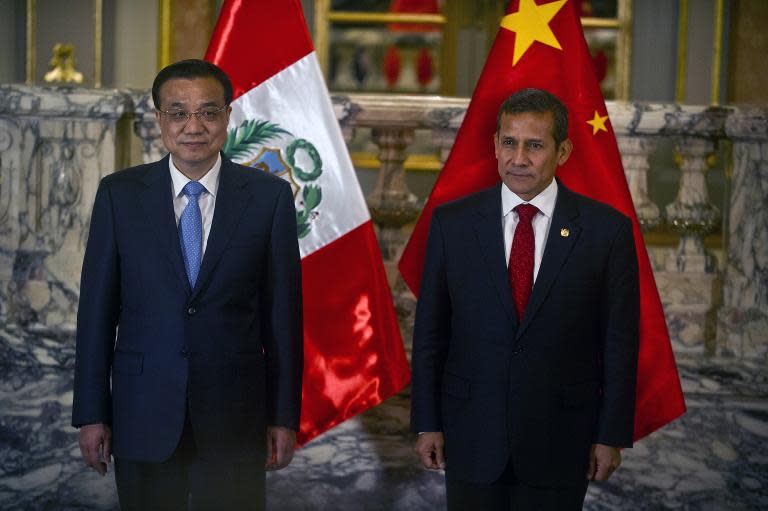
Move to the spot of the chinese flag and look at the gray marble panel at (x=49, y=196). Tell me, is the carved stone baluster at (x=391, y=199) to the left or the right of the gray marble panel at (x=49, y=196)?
right

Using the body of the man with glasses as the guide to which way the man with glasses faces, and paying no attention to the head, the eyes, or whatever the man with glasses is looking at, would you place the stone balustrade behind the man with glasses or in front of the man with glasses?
behind

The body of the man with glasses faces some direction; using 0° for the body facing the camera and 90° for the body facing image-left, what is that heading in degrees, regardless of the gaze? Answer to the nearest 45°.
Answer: approximately 0°

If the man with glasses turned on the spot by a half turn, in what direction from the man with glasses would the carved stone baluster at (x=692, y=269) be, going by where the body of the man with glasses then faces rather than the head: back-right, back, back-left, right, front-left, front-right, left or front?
front-right

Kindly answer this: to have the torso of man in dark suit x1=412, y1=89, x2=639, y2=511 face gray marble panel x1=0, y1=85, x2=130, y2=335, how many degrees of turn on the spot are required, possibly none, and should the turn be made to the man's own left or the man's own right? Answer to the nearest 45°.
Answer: approximately 135° to the man's own right

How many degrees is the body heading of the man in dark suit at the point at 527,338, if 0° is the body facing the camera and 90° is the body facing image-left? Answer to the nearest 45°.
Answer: approximately 0°

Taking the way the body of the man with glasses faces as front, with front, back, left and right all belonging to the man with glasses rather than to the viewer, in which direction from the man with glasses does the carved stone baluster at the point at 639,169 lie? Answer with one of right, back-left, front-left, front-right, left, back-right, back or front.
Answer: back-left

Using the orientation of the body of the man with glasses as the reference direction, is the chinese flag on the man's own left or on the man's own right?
on the man's own left

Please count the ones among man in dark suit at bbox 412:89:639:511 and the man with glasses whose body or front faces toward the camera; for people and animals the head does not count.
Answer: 2
